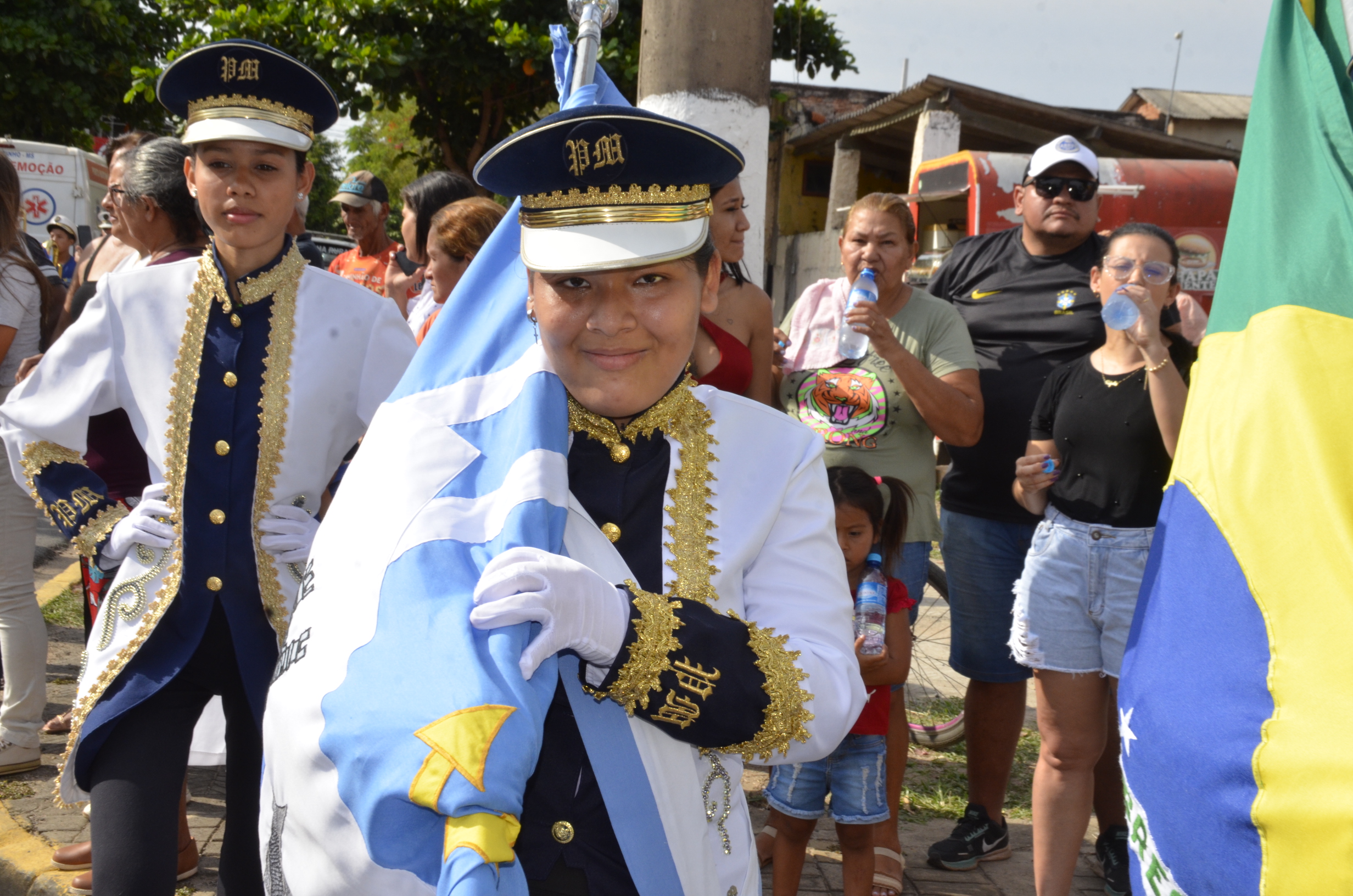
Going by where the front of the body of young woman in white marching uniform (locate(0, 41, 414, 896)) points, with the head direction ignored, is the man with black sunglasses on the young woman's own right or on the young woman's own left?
on the young woman's own left

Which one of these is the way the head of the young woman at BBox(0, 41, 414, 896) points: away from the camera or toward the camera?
toward the camera

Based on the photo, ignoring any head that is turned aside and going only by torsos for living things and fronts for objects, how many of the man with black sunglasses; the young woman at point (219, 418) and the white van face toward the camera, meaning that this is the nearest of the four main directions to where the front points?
2

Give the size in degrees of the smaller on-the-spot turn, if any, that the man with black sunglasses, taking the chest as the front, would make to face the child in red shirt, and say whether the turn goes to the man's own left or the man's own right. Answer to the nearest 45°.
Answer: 0° — they already face them

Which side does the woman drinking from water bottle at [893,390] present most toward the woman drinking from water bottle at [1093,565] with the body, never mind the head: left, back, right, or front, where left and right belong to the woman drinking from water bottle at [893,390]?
left

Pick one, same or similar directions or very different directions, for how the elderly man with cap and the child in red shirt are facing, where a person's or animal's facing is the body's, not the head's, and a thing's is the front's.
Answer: same or similar directions

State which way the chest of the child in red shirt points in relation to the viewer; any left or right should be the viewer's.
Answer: facing the viewer and to the left of the viewer

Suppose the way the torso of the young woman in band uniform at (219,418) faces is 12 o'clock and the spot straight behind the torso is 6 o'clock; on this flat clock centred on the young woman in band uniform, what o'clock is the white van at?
The white van is roughly at 6 o'clock from the young woman in band uniform.

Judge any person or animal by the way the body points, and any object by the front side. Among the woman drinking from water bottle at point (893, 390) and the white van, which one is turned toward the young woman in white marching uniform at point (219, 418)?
the woman drinking from water bottle

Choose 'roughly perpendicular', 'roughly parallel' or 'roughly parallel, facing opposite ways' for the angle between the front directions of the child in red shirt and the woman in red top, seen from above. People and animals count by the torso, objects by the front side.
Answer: roughly parallel

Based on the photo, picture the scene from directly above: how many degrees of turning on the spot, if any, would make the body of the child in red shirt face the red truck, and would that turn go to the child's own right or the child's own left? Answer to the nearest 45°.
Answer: approximately 135° to the child's own right

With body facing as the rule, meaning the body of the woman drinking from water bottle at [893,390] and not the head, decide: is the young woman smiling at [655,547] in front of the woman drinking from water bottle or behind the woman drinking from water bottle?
in front

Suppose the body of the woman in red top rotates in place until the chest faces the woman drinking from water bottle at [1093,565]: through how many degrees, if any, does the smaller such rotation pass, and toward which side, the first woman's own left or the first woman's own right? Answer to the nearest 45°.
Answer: approximately 135° to the first woman's own left

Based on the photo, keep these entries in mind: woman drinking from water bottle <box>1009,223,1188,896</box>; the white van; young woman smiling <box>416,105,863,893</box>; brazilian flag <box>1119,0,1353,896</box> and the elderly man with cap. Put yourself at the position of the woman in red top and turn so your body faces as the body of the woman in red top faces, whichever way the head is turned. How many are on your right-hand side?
2

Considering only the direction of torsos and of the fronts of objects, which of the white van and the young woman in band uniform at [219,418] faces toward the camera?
the young woman in band uniform

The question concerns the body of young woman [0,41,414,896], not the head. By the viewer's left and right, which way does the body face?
facing the viewer

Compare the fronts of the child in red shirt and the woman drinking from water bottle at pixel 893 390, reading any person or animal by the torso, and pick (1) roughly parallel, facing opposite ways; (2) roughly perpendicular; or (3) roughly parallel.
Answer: roughly parallel

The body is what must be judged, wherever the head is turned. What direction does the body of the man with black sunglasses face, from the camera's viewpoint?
toward the camera
